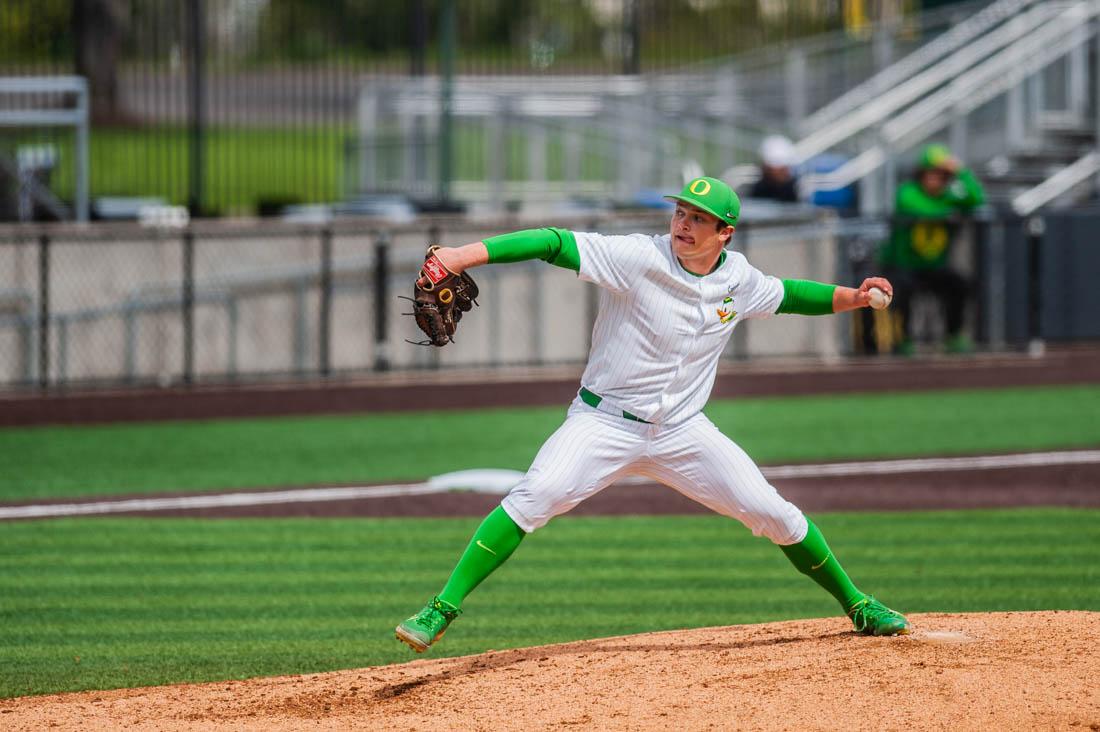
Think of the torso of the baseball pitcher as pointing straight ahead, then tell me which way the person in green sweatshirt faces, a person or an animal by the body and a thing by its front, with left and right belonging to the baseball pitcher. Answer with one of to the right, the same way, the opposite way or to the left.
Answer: the same way

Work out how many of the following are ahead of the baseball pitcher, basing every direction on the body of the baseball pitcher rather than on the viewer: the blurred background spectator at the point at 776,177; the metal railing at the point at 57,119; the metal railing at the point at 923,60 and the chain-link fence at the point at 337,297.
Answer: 0

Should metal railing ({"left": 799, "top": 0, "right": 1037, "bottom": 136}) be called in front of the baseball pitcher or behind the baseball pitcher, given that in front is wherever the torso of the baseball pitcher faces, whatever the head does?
behind

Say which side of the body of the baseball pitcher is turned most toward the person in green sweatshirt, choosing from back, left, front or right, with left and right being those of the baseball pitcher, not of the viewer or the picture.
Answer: back

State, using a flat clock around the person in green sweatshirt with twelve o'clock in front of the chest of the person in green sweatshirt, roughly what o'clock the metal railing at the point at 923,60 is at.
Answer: The metal railing is roughly at 6 o'clock from the person in green sweatshirt.

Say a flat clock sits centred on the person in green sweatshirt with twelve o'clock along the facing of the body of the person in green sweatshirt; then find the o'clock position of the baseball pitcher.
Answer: The baseball pitcher is roughly at 12 o'clock from the person in green sweatshirt.

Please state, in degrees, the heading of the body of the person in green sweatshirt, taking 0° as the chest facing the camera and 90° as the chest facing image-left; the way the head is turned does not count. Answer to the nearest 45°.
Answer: approximately 0°

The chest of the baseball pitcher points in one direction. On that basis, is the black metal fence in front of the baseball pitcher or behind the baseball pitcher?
behind

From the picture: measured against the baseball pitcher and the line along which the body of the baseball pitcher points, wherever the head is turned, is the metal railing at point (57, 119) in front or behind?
behind

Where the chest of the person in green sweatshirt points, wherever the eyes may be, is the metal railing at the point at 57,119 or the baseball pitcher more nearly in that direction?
the baseball pitcher

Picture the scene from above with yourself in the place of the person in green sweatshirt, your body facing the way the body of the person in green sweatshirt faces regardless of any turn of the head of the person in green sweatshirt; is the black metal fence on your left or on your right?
on your right

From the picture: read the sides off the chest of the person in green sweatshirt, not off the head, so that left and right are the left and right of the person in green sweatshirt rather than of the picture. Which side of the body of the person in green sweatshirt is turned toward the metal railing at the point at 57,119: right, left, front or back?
right

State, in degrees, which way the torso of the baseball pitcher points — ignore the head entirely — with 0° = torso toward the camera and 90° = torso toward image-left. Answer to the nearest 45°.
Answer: approximately 0°

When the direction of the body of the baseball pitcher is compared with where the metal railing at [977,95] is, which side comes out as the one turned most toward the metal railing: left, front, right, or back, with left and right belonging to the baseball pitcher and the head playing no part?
back

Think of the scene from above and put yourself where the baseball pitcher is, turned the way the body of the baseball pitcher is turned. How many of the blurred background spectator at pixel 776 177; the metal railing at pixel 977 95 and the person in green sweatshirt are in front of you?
0
